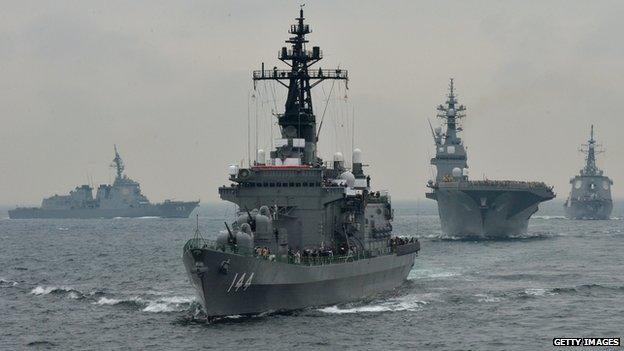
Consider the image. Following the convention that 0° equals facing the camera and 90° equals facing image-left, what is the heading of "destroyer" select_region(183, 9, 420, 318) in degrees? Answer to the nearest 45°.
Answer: approximately 45°
